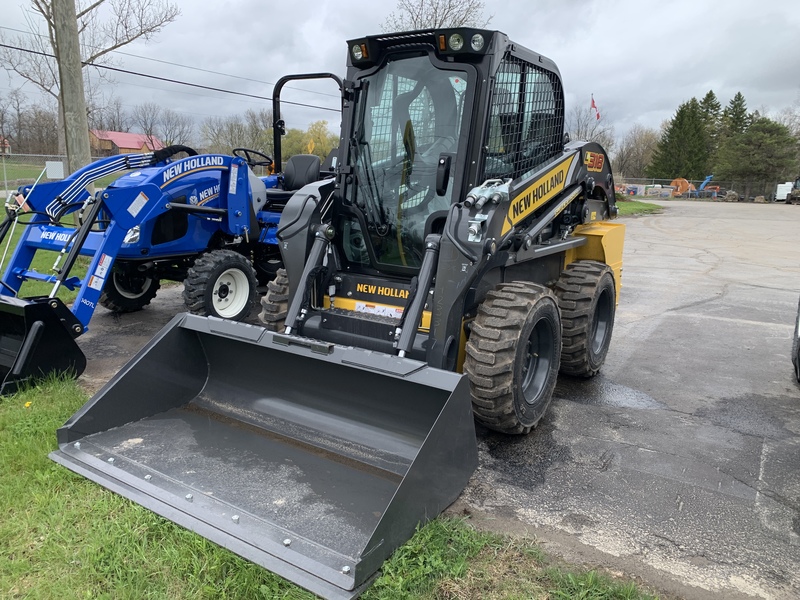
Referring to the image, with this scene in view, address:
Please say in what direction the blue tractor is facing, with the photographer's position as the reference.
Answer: facing the viewer and to the left of the viewer

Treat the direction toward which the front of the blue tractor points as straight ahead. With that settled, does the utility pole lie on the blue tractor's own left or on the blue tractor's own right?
on the blue tractor's own right

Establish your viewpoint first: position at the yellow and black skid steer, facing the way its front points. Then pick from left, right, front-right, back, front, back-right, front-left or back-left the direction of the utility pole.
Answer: right

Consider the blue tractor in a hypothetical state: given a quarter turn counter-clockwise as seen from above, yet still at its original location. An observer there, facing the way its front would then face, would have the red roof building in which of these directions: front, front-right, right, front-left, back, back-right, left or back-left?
back-left

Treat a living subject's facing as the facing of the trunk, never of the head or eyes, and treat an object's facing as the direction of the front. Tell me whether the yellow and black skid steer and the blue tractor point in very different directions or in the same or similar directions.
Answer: same or similar directions

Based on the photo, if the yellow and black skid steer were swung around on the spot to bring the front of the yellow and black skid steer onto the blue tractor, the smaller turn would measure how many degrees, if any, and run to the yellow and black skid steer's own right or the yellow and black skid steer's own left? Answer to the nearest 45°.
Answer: approximately 90° to the yellow and black skid steer's own right

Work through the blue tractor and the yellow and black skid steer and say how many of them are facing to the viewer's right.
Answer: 0
